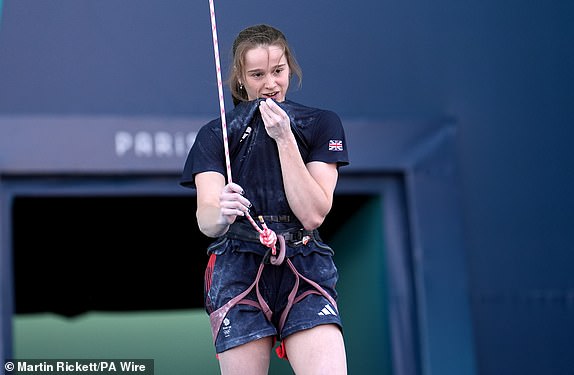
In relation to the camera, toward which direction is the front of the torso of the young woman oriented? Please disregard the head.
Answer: toward the camera
